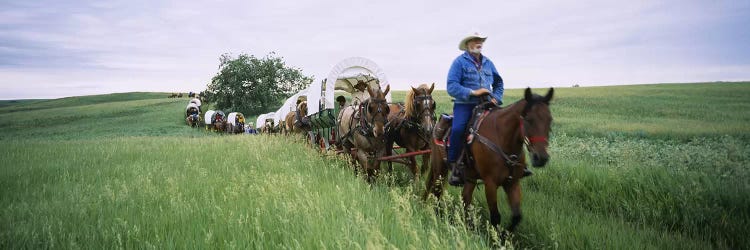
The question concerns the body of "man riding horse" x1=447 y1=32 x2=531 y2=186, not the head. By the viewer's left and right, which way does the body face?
facing the viewer and to the right of the viewer

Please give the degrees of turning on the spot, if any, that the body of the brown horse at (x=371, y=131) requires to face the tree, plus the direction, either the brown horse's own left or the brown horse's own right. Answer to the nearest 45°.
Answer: approximately 135° to the brown horse's own left

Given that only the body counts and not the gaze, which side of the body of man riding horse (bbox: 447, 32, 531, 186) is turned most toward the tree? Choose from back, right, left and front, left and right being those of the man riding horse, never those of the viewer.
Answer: back

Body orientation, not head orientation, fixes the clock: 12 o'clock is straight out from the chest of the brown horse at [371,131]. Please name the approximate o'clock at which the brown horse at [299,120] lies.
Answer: the brown horse at [299,120] is roughly at 7 o'clock from the brown horse at [371,131].

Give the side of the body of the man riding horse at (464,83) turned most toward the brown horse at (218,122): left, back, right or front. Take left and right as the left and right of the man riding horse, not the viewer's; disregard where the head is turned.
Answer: back

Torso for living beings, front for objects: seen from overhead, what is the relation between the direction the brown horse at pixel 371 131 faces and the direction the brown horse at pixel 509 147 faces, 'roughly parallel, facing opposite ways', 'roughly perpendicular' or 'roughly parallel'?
roughly parallel

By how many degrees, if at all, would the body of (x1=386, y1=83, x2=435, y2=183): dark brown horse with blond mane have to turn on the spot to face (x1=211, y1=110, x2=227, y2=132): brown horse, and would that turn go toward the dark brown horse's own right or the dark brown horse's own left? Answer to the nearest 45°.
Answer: approximately 180°
